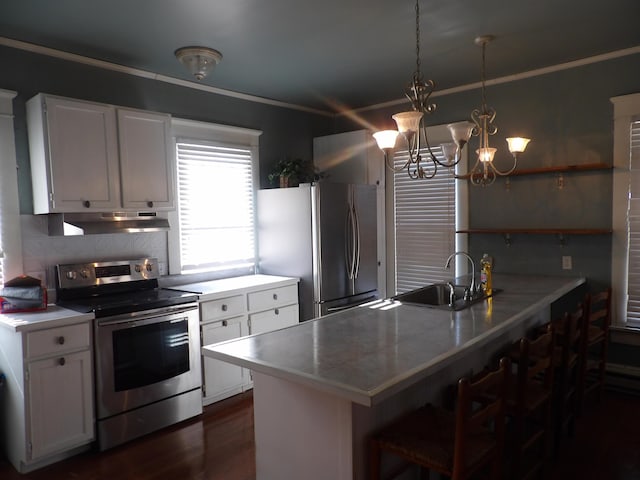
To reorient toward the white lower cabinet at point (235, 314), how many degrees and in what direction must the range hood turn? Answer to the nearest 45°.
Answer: approximately 45° to its left

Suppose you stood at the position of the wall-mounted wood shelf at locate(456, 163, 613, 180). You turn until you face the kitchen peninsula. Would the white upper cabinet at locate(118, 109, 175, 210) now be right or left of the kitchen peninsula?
right

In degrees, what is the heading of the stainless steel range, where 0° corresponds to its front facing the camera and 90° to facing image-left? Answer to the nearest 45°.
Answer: approximately 315°

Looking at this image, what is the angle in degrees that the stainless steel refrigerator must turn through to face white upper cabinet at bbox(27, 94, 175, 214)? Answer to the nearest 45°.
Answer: approximately 90° to its right

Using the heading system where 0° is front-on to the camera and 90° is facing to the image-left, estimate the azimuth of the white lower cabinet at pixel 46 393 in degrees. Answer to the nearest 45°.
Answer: approximately 315°
